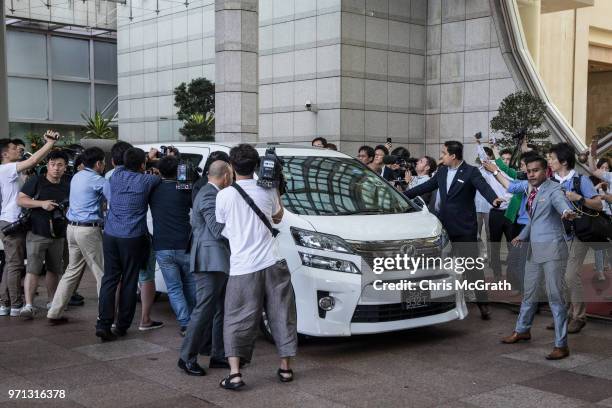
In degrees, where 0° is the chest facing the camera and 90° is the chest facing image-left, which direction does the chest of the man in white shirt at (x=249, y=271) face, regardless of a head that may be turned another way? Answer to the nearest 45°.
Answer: approximately 180°

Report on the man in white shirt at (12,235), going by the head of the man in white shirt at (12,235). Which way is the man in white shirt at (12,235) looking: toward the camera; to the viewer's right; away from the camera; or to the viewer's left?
to the viewer's right

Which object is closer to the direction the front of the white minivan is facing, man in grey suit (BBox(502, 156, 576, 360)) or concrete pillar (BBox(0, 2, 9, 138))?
the man in grey suit

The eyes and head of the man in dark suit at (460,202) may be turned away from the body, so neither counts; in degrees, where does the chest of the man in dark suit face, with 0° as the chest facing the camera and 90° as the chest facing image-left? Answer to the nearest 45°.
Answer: approximately 45°

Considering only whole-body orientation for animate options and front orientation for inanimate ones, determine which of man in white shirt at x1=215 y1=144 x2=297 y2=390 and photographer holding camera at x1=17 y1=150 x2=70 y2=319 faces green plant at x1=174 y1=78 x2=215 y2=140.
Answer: the man in white shirt

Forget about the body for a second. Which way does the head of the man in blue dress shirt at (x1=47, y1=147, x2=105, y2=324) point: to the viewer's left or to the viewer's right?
to the viewer's right

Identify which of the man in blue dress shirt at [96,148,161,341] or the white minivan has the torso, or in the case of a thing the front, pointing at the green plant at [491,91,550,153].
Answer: the man in blue dress shirt

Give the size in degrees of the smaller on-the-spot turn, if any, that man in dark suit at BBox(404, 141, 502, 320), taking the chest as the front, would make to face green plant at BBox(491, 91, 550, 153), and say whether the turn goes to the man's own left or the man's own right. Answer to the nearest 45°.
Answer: approximately 135° to the man's own right

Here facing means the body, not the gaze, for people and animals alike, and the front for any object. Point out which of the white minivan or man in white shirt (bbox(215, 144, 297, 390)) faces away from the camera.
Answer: the man in white shirt
